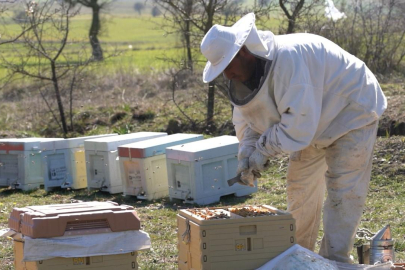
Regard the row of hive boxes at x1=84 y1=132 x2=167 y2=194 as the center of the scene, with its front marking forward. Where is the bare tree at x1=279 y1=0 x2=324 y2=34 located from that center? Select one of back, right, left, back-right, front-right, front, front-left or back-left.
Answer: back

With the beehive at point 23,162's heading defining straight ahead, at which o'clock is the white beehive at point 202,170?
The white beehive is roughly at 9 o'clock from the beehive.

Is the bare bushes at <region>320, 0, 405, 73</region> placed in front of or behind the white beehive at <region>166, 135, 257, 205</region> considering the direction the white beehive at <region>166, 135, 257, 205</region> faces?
behind

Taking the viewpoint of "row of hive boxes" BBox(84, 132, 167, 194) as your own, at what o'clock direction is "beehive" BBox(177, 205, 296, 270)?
The beehive is roughly at 10 o'clock from the row of hive boxes.

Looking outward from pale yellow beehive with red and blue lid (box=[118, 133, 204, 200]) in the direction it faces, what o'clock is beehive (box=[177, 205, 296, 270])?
The beehive is roughly at 10 o'clock from the pale yellow beehive with red and blue lid.

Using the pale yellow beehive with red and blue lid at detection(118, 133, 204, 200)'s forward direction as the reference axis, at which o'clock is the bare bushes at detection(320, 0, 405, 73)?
The bare bushes is roughly at 6 o'clock from the pale yellow beehive with red and blue lid.

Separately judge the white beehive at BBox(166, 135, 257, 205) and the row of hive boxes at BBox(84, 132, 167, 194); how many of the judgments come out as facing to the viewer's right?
0

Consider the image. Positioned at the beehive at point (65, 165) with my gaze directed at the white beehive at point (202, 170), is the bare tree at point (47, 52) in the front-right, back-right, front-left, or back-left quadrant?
back-left

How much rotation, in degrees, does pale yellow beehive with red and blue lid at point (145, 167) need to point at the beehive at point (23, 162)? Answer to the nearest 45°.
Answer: approximately 90° to its right

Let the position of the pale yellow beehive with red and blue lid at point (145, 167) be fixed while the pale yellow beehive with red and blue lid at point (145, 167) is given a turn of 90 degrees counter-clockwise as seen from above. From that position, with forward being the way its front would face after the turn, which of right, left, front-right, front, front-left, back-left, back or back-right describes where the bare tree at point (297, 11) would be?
left

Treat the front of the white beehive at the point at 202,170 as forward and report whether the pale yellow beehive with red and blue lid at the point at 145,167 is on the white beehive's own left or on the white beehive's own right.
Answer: on the white beehive's own right
